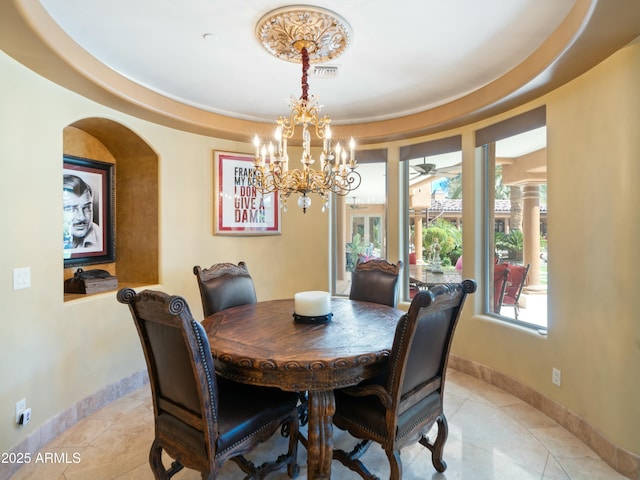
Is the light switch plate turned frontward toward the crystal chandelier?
yes

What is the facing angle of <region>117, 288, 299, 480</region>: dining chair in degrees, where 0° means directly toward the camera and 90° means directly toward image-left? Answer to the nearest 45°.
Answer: approximately 225°

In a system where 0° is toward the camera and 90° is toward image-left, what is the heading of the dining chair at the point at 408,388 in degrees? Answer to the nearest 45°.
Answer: approximately 135°

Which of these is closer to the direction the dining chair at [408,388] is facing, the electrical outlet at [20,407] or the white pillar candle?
the white pillar candle

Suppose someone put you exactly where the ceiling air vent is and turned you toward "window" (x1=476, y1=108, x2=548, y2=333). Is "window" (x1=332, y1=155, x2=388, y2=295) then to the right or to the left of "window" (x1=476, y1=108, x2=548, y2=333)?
left

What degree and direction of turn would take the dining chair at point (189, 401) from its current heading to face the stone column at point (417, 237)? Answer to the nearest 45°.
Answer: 0° — it already faces it

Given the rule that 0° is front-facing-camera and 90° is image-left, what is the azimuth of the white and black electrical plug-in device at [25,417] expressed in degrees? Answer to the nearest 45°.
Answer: approximately 315°

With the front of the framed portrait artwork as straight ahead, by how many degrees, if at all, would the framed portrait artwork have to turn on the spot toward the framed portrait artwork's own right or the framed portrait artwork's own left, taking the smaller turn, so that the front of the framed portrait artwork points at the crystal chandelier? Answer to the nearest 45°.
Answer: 0° — it already faces it
